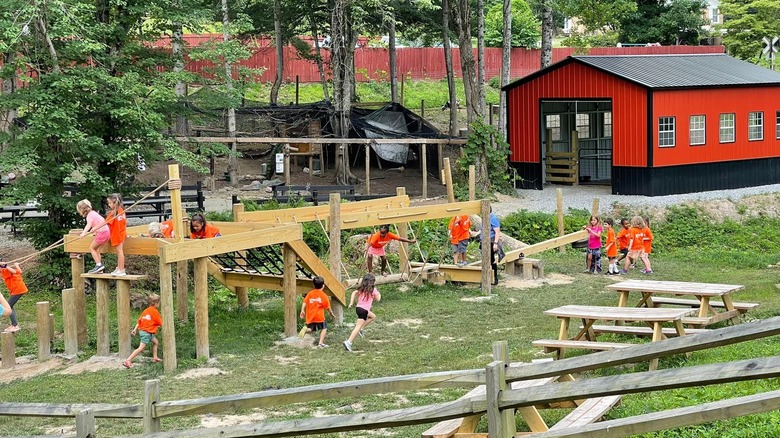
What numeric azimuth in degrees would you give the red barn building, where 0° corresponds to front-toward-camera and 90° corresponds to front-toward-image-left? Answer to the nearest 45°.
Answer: approximately 45°

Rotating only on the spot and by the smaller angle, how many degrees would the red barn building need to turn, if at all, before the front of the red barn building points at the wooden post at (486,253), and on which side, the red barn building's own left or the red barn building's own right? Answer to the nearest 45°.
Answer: approximately 45° to the red barn building's own left

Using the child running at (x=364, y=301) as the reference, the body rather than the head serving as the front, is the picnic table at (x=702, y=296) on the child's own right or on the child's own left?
on the child's own right

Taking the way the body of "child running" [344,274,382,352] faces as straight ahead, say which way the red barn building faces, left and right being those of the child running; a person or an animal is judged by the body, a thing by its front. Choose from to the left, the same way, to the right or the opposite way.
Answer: the opposite way
